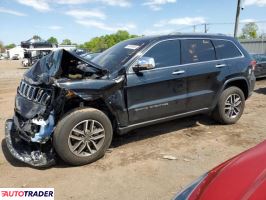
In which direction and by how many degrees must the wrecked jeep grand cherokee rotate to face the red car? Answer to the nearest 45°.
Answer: approximately 45° to its left
